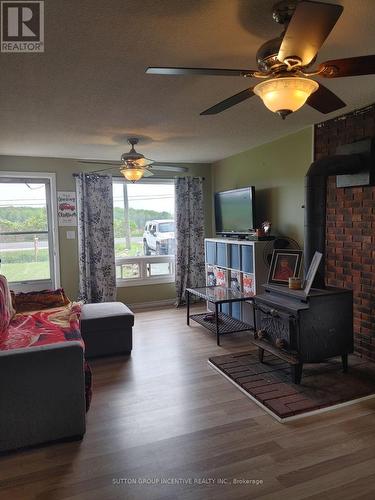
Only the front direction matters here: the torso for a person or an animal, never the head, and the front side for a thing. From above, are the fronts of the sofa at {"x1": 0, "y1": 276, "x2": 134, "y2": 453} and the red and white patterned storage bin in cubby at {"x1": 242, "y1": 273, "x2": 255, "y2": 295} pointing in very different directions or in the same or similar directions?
very different directions

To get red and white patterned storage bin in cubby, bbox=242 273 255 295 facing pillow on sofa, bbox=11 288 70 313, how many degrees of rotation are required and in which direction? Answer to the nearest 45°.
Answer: approximately 45° to its right

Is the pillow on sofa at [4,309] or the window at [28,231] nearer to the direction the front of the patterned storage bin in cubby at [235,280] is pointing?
the pillow on sofa

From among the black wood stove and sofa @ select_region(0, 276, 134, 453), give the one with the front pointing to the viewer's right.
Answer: the sofa

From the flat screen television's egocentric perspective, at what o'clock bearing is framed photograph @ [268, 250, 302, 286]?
The framed photograph is roughly at 10 o'clock from the flat screen television.

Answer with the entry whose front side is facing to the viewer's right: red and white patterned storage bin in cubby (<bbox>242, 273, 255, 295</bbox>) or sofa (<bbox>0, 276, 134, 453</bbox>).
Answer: the sofa

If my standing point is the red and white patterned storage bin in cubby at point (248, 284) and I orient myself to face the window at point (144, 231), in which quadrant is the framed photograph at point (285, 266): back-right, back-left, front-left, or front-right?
back-left

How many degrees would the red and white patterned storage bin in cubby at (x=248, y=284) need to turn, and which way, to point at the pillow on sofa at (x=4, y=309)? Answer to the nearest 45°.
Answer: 0° — it already faces it

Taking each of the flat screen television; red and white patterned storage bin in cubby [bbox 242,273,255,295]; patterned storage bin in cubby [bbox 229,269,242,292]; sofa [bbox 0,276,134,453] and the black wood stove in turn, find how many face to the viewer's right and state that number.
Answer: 1

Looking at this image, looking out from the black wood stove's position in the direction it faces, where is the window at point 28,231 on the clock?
The window is roughly at 2 o'clock from the black wood stove.

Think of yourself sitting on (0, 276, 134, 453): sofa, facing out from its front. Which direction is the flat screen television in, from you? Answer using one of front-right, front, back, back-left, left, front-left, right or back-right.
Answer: front-left

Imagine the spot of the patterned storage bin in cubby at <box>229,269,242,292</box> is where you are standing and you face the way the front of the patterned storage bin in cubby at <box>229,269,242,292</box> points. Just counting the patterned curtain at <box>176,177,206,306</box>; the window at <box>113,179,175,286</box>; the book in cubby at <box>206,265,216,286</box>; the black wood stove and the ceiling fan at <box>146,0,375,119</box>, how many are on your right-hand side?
3

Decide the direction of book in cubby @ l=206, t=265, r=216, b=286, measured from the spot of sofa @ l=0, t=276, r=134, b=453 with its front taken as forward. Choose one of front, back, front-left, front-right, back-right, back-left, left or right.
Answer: front-left

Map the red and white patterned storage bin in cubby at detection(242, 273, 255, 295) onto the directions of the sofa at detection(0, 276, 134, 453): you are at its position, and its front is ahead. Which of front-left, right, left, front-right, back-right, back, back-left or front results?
front-left

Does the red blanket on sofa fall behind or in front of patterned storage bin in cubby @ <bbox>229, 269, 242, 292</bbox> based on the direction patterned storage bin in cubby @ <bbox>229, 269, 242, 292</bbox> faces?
in front

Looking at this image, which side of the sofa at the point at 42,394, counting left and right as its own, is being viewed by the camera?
right
